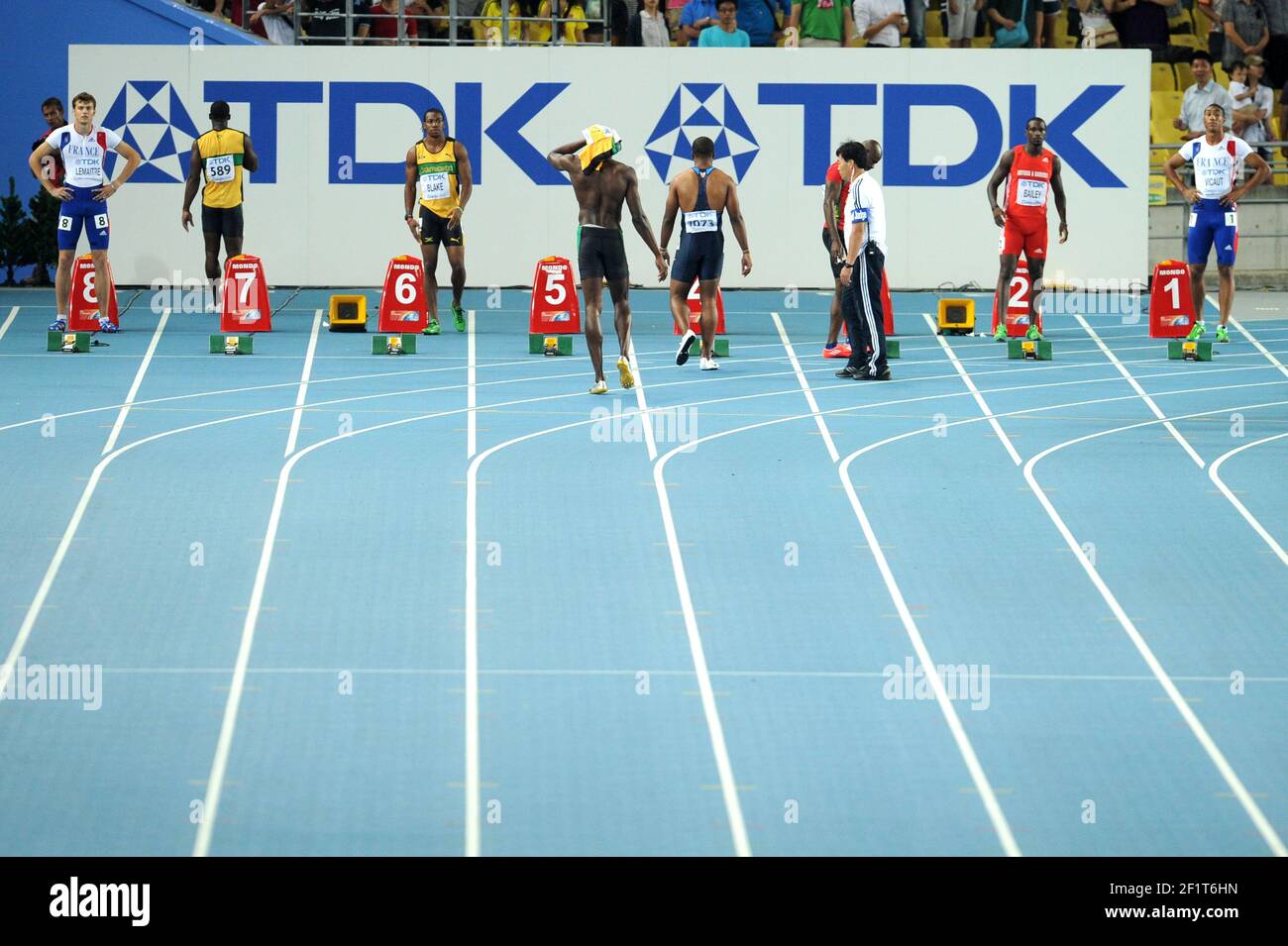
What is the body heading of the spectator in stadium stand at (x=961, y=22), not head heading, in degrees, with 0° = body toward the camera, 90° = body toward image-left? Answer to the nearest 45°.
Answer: approximately 0°

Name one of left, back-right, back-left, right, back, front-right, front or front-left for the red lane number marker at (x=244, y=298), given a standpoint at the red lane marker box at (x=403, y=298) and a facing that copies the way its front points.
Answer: right

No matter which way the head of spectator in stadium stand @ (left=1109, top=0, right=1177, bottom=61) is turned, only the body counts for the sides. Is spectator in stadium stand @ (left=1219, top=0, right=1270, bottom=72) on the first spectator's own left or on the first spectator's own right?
on the first spectator's own left

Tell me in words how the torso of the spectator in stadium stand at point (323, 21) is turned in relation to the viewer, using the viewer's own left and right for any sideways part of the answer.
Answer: facing the viewer

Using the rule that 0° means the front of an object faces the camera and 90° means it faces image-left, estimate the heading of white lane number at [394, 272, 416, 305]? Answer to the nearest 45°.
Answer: approximately 0°

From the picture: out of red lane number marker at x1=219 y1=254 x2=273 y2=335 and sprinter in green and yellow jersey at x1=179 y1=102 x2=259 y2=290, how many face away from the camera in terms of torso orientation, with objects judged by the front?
1

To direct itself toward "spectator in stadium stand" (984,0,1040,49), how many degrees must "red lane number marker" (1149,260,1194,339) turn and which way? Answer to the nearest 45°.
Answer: approximately 180°

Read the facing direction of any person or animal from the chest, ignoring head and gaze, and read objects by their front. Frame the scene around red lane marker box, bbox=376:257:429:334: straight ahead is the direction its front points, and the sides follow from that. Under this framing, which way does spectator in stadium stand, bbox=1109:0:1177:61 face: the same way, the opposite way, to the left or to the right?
the same way

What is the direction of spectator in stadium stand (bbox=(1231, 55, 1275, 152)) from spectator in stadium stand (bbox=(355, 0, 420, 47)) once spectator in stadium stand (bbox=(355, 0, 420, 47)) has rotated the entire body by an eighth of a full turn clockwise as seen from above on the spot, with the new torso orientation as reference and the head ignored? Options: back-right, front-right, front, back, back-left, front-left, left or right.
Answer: back-left

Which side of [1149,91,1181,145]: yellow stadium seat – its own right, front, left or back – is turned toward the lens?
front

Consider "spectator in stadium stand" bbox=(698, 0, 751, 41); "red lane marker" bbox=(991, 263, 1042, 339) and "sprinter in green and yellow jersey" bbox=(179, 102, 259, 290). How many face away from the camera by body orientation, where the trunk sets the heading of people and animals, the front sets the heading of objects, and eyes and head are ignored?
1

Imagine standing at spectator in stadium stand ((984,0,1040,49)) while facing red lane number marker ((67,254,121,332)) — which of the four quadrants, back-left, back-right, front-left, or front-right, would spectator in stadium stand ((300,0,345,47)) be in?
front-right

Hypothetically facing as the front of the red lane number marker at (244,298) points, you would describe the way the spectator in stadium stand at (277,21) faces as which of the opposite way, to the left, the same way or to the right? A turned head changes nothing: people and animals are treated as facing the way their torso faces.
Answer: the same way

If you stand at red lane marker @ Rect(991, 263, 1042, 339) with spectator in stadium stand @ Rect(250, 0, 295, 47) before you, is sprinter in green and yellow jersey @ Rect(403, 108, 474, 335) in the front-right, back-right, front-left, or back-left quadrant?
front-left

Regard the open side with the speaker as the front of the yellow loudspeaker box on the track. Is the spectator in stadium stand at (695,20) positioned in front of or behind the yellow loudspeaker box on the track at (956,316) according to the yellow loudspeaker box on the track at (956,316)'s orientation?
behind

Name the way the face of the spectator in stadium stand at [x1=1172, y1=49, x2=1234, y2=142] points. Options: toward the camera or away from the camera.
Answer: toward the camera

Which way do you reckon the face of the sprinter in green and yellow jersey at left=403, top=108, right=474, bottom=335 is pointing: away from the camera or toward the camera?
toward the camera

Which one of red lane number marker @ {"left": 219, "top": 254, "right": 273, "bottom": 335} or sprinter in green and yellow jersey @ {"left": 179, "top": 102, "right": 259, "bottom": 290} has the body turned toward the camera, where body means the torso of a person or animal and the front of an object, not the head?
the red lane number marker

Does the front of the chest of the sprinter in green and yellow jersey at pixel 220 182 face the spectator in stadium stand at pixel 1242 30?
no
